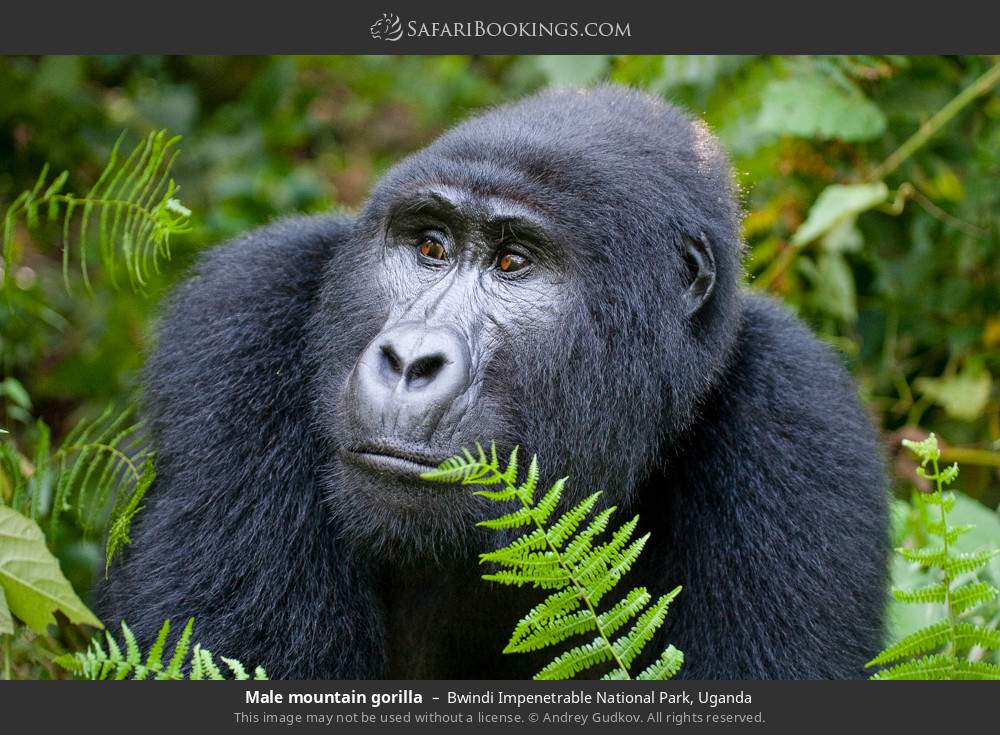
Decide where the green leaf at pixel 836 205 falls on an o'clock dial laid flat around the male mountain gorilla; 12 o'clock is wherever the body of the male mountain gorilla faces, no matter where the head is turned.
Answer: The green leaf is roughly at 7 o'clock from the male mountain gorilla.

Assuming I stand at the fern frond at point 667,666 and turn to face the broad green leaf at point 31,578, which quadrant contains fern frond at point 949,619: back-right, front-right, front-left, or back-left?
back-right

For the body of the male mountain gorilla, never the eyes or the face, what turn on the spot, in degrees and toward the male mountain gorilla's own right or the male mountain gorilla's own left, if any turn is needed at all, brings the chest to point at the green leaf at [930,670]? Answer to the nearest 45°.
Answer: approximately 45° to the male mountain gorilla's own left

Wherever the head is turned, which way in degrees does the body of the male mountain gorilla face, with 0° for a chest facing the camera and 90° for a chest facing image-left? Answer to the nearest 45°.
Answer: approximately 0°

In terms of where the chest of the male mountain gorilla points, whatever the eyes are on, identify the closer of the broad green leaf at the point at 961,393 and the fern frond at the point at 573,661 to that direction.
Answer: the fern frond

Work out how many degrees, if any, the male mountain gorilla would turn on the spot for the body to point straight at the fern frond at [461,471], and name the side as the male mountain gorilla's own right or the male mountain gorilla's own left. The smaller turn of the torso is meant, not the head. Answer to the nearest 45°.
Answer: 0° — it already faces it

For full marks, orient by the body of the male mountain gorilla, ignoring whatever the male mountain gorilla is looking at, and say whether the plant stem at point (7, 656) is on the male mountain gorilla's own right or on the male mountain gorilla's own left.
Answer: on the male mountain gorilla's own right

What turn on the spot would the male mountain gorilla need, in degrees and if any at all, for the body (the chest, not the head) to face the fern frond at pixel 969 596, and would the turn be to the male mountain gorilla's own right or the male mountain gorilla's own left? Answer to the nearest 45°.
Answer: approximately 45° to the male mountain gorilla's own left
